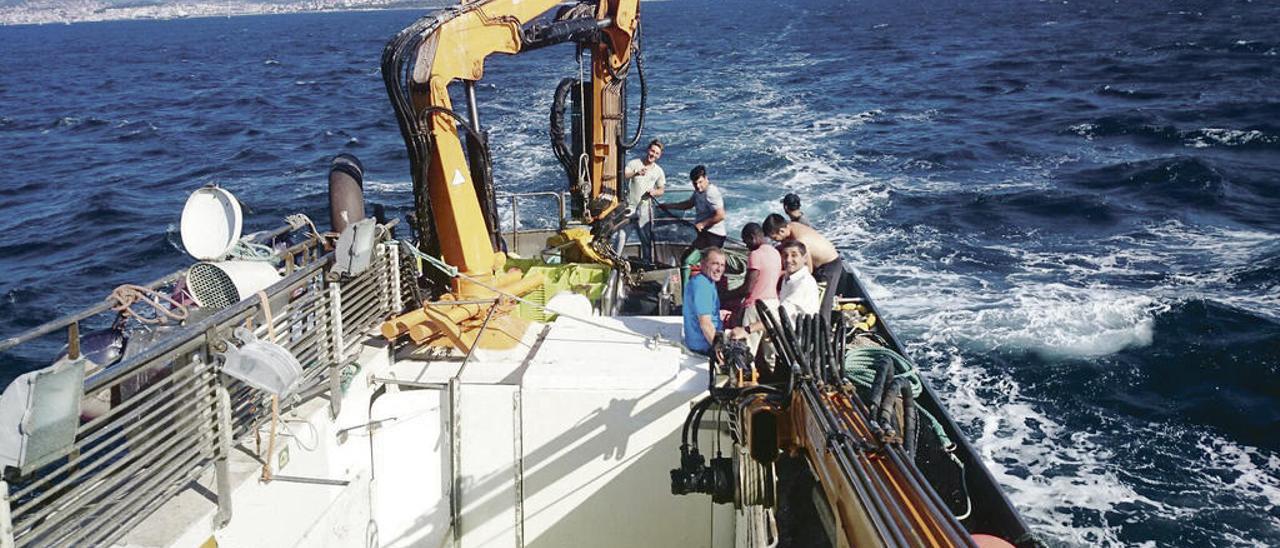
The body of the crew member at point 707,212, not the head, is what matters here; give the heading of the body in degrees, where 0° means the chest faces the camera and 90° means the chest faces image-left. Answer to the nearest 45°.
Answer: approximately 45°

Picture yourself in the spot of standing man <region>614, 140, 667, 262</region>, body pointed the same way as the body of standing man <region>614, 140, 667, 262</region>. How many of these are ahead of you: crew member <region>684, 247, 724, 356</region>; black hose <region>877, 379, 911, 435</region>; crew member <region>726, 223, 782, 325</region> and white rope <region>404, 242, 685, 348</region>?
4
